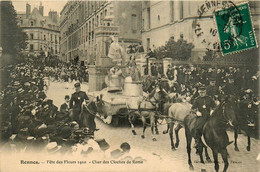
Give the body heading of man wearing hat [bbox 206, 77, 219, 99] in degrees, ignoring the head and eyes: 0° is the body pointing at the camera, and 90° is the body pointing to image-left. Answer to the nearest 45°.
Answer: approximately 315°

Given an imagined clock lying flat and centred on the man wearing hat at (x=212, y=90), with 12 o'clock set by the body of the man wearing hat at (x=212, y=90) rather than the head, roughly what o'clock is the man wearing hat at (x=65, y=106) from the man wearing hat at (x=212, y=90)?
the man wearing hat at (x=65, y=106) is roughly at 4 o'clock from the man wearing hat at (x=212, y=90).

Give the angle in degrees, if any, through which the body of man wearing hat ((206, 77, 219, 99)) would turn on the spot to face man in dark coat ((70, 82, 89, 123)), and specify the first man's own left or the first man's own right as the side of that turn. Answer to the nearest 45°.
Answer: approximately 135° to the first man's own right

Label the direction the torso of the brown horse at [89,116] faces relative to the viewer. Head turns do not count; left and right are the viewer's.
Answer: facing the viewer and to the right of the viewer
